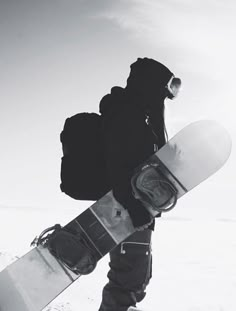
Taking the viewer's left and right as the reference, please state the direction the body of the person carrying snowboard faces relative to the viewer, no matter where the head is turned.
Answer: facing to the right of the viewer

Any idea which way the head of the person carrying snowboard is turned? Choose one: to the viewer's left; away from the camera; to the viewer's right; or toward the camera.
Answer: to the viewer's right
